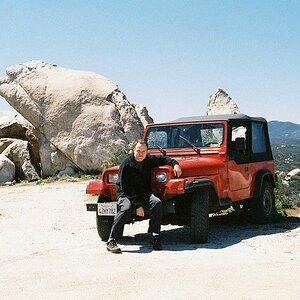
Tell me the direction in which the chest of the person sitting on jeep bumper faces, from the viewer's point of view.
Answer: toward the camera

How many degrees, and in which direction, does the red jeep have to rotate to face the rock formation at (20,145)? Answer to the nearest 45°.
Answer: approximately 90° to its right

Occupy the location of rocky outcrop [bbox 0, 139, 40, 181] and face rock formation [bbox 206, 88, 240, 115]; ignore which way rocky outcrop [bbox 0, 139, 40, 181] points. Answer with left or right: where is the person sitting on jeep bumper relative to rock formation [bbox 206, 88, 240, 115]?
right

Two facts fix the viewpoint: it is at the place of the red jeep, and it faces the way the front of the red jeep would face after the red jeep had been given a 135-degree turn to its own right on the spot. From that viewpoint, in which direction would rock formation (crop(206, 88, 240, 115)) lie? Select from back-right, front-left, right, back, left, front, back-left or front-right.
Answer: front

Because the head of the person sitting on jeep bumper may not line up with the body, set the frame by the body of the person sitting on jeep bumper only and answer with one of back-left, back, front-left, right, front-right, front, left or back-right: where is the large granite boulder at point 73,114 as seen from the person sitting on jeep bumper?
back

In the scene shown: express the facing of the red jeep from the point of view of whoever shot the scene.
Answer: facing the viewer and to the left of the viewer

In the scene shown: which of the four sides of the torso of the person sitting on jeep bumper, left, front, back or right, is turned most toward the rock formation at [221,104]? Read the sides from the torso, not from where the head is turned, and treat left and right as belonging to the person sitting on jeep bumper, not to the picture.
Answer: back
